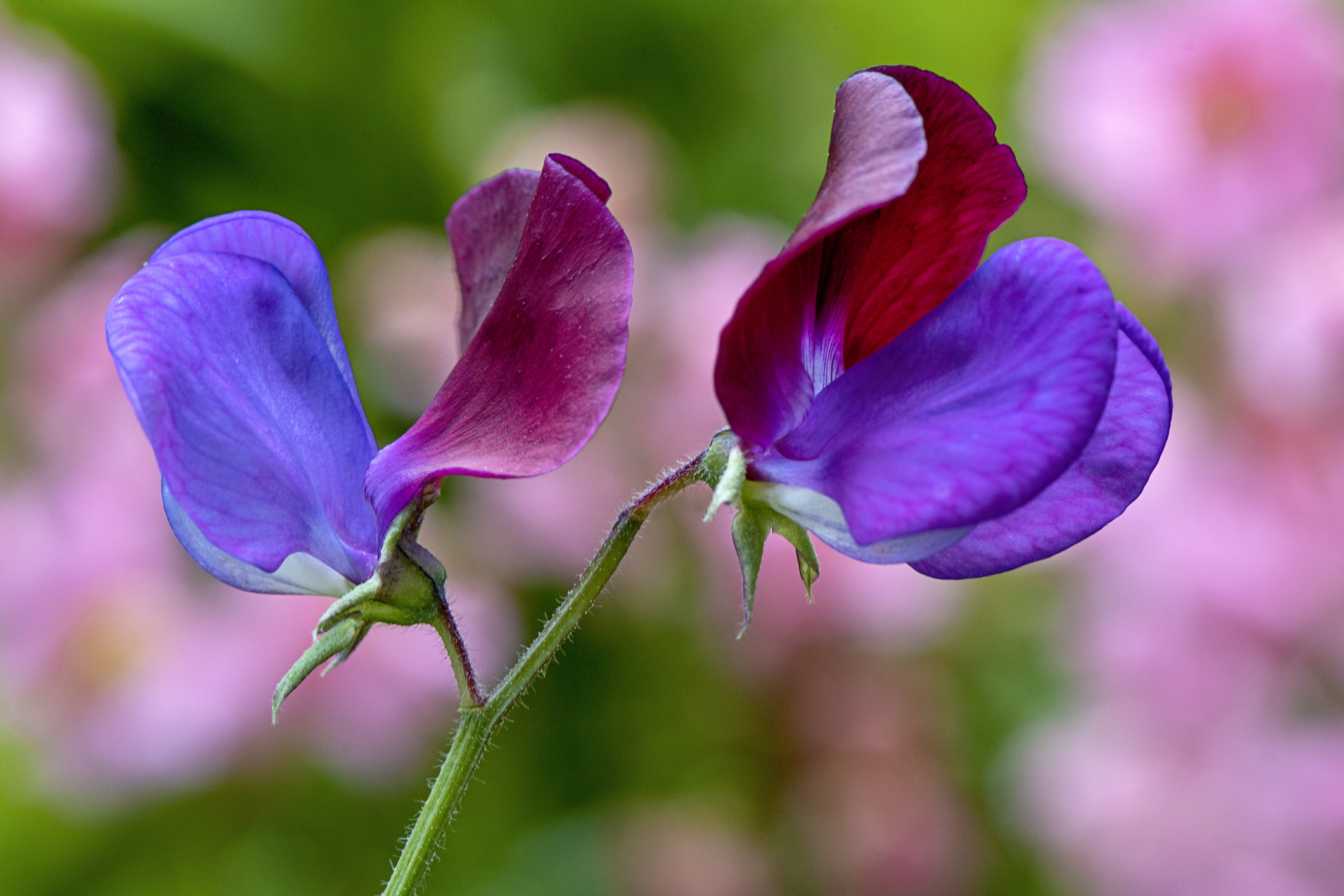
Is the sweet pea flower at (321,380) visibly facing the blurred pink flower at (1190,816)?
no

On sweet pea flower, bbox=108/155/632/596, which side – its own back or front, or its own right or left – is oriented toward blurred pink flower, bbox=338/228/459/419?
right

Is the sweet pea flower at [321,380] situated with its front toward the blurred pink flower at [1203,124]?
no

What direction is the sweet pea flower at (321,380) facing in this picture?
to the viewer's left

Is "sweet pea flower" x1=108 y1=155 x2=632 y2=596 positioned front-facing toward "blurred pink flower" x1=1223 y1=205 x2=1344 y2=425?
no

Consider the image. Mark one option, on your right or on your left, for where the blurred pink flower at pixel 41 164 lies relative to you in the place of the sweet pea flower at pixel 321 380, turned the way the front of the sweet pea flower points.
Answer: on your right

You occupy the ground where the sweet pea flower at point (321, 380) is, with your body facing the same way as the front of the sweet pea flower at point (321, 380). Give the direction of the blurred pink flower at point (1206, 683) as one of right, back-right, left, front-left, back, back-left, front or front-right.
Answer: back-right

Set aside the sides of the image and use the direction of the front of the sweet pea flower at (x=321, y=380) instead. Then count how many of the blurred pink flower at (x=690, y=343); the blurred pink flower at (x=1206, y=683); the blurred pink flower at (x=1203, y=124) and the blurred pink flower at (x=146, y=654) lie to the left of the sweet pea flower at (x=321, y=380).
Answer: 0

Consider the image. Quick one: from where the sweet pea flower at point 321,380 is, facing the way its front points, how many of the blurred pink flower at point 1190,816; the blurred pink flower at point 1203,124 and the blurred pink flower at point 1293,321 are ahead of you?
0

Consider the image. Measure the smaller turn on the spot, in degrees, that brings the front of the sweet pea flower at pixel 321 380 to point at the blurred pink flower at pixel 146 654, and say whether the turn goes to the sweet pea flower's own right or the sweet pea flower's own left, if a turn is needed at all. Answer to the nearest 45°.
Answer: approximately 90° to the sweet pea flower's own right
